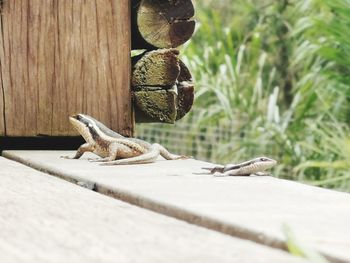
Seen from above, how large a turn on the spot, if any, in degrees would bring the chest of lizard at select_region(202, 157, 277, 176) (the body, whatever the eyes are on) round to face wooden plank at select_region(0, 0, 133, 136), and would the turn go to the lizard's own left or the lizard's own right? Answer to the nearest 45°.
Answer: approximately 135° to the lizard's own left

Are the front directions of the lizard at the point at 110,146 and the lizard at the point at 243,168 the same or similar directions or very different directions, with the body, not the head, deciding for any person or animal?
very different directions

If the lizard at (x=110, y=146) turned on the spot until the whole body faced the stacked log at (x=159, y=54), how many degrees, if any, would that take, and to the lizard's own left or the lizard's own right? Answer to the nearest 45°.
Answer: approximately 135° to the lizard's own right

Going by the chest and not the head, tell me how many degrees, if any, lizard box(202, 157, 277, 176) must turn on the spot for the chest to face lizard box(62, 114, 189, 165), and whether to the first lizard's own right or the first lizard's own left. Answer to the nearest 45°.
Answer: approximately 135° to the first lizard's own left

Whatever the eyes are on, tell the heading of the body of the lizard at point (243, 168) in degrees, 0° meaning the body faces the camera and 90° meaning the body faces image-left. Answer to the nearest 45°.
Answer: approximately 270°

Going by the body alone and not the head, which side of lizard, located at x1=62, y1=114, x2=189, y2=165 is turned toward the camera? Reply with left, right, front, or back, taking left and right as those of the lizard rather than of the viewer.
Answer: left

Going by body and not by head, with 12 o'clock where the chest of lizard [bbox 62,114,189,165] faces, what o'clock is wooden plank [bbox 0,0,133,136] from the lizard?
The wooden plank is roughly at 2 o'clock from the lizard.

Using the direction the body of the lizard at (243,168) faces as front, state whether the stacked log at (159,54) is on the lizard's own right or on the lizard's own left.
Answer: on the lizard's own left

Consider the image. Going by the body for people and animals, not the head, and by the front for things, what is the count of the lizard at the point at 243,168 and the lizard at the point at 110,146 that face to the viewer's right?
1

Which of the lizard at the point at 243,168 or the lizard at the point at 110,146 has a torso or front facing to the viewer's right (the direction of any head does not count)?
the lizard at the point at 243,168
